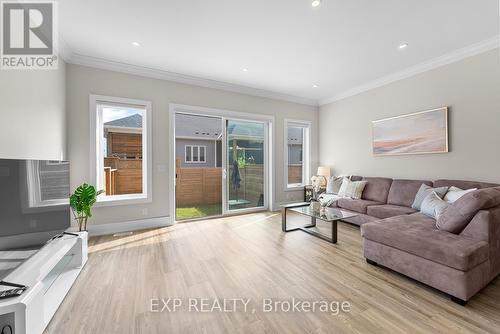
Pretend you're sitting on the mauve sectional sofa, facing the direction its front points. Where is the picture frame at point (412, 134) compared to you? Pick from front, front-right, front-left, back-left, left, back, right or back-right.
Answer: back-right

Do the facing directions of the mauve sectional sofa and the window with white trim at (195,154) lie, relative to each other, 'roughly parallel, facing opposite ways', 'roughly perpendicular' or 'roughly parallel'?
roughly perpendicular

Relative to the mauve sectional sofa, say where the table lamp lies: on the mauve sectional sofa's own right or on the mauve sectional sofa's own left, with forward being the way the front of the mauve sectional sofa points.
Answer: on the mauve sectional sofa's own right

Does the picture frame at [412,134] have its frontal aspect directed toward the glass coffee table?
yes

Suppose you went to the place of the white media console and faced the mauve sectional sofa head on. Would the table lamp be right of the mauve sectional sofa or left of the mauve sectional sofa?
left

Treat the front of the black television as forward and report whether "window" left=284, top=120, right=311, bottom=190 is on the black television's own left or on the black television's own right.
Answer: on the black television's own left

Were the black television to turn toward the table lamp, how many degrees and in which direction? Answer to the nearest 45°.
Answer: approximately 45° to its left

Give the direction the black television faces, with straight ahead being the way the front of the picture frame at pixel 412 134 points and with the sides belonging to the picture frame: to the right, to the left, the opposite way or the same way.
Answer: the opposite way

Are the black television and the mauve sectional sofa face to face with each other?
yes

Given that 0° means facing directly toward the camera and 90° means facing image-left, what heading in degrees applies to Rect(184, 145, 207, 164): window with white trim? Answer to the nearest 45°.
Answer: approximately 0°

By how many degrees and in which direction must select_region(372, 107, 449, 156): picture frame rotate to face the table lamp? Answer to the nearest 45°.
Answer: approximately 45° to its right

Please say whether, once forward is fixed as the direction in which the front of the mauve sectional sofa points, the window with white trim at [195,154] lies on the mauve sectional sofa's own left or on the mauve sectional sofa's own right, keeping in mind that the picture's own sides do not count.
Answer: on the mauve sectional sofa's own right
